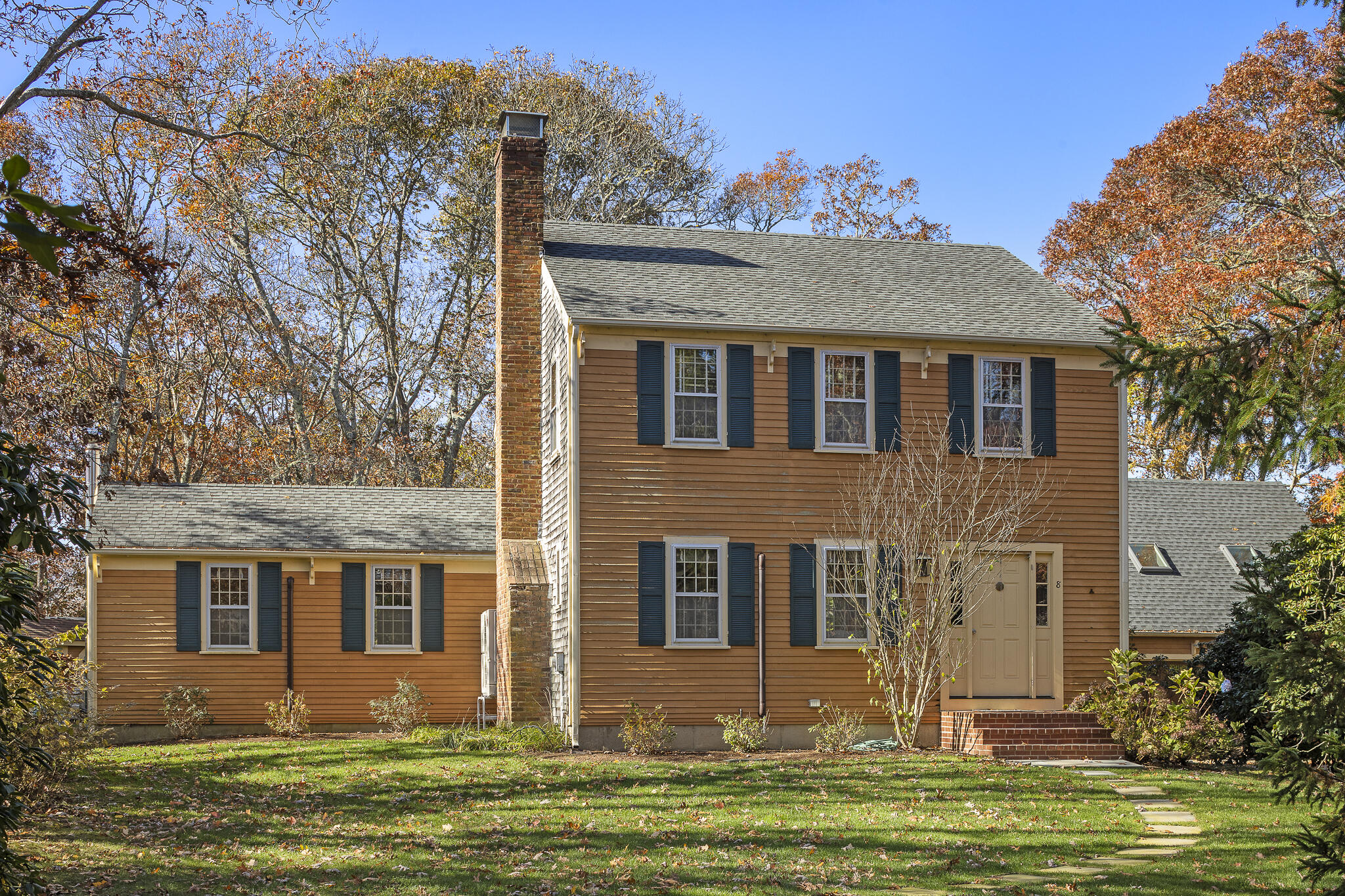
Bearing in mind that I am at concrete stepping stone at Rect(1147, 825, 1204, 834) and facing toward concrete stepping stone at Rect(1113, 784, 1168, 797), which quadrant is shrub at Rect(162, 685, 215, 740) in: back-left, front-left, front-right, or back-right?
front-left

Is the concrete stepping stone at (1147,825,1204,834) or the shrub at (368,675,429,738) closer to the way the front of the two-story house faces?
the concrete stepping stone

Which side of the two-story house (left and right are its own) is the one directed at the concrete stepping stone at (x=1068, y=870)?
front

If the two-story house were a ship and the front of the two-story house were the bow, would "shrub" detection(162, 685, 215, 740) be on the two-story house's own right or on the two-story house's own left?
on the two-story house's own right

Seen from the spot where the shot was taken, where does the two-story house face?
facing the viewer

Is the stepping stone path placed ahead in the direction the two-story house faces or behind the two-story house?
ahead

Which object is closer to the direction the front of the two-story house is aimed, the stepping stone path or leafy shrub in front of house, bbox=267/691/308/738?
the stepping stone path

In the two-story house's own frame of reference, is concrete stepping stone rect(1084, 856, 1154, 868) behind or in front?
in front

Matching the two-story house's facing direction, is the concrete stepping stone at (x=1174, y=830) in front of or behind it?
in front
